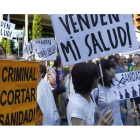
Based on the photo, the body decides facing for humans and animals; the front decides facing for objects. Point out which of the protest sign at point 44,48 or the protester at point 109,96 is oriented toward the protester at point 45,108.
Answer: the protest sign

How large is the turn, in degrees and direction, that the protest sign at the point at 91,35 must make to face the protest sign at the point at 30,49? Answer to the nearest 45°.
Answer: approximately 135° to its right

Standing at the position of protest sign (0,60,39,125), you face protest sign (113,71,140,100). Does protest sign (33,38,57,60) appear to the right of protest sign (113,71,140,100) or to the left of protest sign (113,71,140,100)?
left

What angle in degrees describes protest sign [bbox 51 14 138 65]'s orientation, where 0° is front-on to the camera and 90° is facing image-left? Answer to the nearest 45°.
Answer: approximately 0°

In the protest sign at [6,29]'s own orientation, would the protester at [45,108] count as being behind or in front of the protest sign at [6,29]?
in front

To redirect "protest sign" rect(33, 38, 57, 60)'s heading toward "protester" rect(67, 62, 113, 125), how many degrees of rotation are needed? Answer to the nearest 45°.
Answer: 0° — it already faces them

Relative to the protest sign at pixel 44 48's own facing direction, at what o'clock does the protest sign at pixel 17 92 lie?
the protest sign at pixel 17 92 is roughly at 12 o'clock from the protest sign at pixel 44 48.
